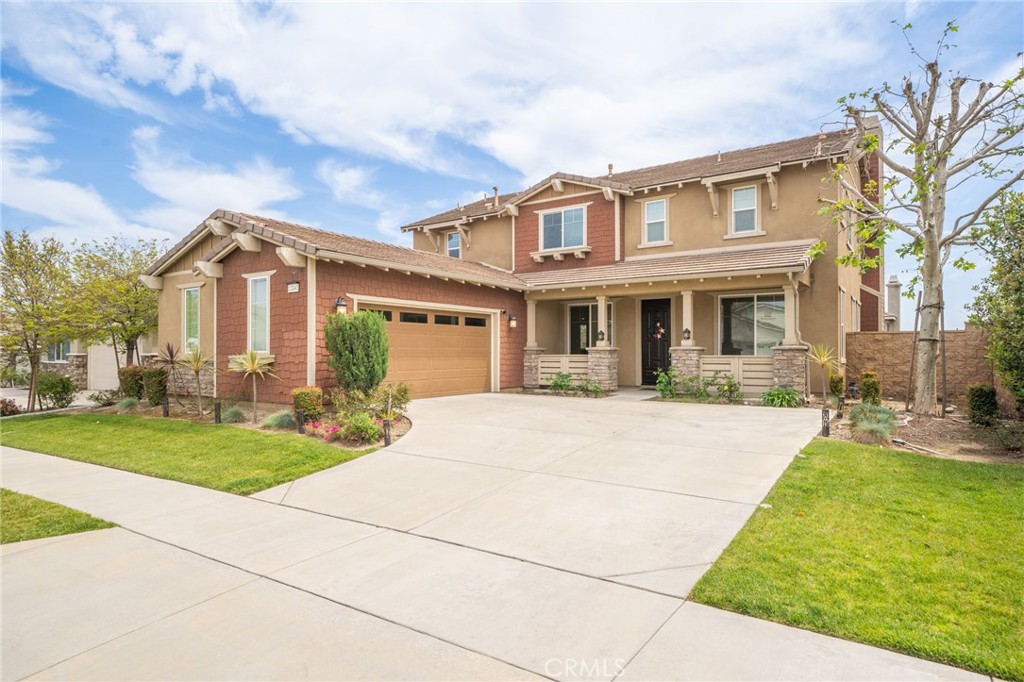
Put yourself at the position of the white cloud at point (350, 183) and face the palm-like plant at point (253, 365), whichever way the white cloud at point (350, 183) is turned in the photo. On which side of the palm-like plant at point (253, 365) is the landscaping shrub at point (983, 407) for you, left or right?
left

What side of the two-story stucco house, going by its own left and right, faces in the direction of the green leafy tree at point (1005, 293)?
left

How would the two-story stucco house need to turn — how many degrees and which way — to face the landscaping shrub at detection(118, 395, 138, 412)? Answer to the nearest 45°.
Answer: approximately 45° to its right

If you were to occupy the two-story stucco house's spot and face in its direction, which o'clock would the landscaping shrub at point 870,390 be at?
The landscaping shrub is roughly at 10 o'clock from the two-story stucco house.

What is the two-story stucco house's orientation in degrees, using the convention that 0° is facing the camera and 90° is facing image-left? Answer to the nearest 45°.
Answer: approximately 45°

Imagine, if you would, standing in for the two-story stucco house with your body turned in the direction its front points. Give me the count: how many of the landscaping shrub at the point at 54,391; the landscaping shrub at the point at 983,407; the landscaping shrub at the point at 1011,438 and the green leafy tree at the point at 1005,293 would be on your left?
3

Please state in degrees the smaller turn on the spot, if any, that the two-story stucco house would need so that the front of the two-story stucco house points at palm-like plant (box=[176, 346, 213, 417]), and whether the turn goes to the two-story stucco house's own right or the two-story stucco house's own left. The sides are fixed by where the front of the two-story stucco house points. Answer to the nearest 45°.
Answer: approximately 45° to the two-story stucco house's own right

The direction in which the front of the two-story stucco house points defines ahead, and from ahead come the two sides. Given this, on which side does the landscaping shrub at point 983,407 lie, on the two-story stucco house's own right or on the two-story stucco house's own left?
on the two-story stucco house's own left

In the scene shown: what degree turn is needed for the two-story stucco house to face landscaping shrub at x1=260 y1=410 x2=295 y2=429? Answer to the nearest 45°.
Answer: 0° — it already faces it
